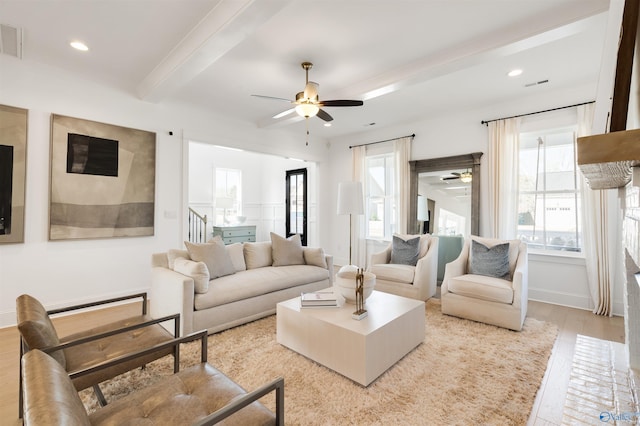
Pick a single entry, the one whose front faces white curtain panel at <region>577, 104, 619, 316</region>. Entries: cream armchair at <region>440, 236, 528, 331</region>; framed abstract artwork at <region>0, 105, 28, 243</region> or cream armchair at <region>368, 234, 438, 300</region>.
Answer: the framed abstract artwork

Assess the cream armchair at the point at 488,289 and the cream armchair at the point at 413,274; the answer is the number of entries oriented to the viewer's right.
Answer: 0

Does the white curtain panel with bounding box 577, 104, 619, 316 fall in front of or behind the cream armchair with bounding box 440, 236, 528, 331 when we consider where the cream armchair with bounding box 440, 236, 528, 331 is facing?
behind

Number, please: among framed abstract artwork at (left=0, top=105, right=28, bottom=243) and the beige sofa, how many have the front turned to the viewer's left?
0

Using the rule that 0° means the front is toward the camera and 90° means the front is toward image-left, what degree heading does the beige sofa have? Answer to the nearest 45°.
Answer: approximately 315°

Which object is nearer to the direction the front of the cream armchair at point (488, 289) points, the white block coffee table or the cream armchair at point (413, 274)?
the white block coffee table

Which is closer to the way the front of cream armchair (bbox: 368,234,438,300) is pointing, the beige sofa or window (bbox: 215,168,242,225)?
the beige sofa

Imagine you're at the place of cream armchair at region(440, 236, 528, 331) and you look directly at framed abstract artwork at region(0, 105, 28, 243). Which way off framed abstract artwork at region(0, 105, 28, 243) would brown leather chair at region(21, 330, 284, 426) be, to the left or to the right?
left

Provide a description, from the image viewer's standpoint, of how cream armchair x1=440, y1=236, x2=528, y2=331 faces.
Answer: facing the viewer and to the left of the viewer

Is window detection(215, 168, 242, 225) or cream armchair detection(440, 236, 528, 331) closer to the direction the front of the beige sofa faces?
the cream armchair

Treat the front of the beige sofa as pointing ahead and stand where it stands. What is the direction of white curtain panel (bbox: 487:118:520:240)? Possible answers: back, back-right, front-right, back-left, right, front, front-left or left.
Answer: front-left

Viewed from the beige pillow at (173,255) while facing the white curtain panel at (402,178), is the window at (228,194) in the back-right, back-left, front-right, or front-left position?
front-left

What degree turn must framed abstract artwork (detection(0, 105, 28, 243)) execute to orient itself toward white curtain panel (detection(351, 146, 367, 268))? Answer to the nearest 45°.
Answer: approximately 45° to its left

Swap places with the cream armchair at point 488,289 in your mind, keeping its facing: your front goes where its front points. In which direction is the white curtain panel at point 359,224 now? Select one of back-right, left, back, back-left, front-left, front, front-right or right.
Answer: right

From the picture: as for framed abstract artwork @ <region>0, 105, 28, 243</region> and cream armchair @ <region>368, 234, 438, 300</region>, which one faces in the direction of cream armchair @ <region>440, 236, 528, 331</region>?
the framed abstract artwork

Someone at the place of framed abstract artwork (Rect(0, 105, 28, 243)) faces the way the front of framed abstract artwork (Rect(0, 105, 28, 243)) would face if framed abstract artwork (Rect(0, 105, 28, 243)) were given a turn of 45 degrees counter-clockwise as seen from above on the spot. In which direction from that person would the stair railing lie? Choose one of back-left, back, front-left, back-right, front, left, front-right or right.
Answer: front-left

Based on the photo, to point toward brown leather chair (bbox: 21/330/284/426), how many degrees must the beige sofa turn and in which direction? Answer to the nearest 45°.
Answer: approximately 45° to its right

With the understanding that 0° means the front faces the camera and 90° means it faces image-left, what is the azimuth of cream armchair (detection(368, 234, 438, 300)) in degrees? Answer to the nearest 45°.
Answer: approximately 45°

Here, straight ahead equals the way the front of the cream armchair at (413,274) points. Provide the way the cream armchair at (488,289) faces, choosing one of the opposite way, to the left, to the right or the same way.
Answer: the same way
